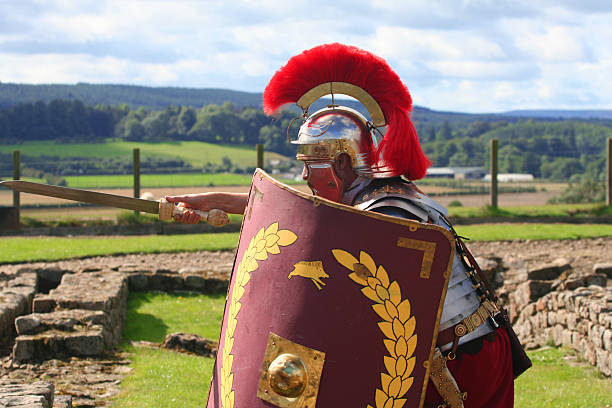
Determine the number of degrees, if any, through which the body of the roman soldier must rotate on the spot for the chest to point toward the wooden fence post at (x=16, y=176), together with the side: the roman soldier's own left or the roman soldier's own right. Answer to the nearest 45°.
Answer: approximately 45° to the roman soldier's own right

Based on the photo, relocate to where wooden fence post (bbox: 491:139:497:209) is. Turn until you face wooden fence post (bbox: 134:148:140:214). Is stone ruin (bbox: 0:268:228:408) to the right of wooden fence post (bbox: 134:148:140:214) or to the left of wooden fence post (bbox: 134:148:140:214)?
left

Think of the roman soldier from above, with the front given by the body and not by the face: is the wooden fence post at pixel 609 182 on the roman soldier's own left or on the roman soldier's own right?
on the roman soldier's own right

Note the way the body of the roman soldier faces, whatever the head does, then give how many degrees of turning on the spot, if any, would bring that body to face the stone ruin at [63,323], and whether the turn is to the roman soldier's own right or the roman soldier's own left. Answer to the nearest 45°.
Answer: approximately 45° to the roman soldier's own right

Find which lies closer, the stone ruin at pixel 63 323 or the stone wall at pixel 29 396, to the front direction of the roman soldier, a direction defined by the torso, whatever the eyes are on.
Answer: the stone wall

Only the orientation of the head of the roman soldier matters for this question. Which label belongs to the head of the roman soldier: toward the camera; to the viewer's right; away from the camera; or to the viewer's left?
to the viewer's left

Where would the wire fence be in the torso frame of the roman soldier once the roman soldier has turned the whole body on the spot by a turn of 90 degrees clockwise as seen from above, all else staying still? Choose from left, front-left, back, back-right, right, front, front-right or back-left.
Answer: front

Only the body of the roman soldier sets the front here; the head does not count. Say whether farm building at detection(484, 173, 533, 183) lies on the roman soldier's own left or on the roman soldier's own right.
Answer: on the roman soldier's own right

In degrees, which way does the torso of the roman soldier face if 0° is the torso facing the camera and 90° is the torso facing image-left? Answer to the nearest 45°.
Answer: approximately 90°

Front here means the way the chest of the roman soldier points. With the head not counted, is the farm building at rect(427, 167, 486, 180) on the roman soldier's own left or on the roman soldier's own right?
on the roman soldier's own right
